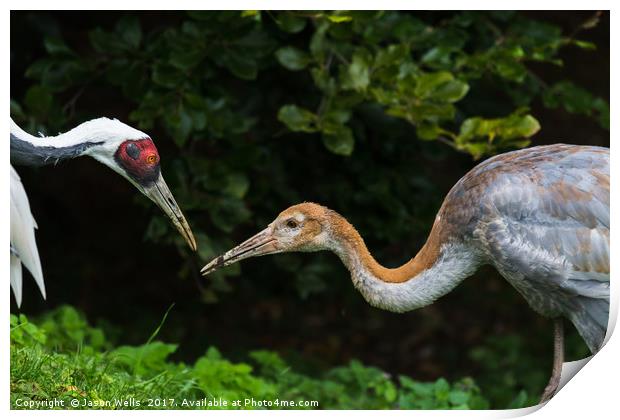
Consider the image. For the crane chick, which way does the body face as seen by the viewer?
to the viewer's left
